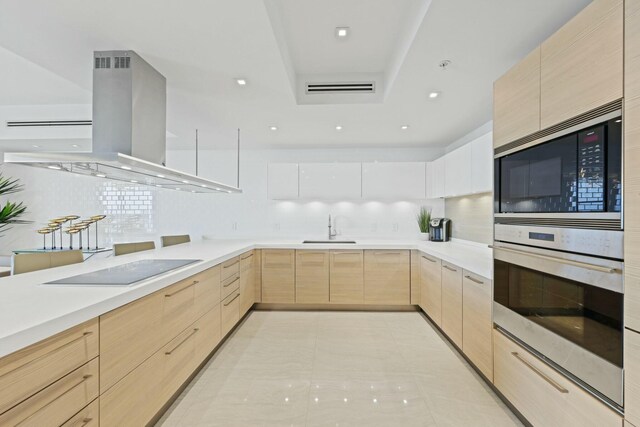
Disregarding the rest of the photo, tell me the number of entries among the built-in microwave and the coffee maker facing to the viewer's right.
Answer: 0

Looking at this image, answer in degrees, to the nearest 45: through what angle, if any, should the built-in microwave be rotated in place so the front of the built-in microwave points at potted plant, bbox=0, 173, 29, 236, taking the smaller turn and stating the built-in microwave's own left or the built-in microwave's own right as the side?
approximately 45° to the built-in microwave's own right

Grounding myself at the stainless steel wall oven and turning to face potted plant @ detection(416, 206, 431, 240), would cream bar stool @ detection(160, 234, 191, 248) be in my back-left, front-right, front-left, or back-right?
front-left

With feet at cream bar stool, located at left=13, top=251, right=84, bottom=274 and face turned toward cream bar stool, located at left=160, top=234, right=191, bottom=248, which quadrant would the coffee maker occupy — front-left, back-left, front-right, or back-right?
front-right

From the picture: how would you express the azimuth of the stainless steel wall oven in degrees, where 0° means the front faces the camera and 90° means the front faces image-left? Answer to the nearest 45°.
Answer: approximately 45°

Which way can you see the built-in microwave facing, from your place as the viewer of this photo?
facing the viewer and to the left of the viewer

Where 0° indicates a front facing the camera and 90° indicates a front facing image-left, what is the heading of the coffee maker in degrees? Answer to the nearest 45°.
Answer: approximately 45°

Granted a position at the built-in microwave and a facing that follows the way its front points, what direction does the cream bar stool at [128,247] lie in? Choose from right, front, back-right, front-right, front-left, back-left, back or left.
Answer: front-right
